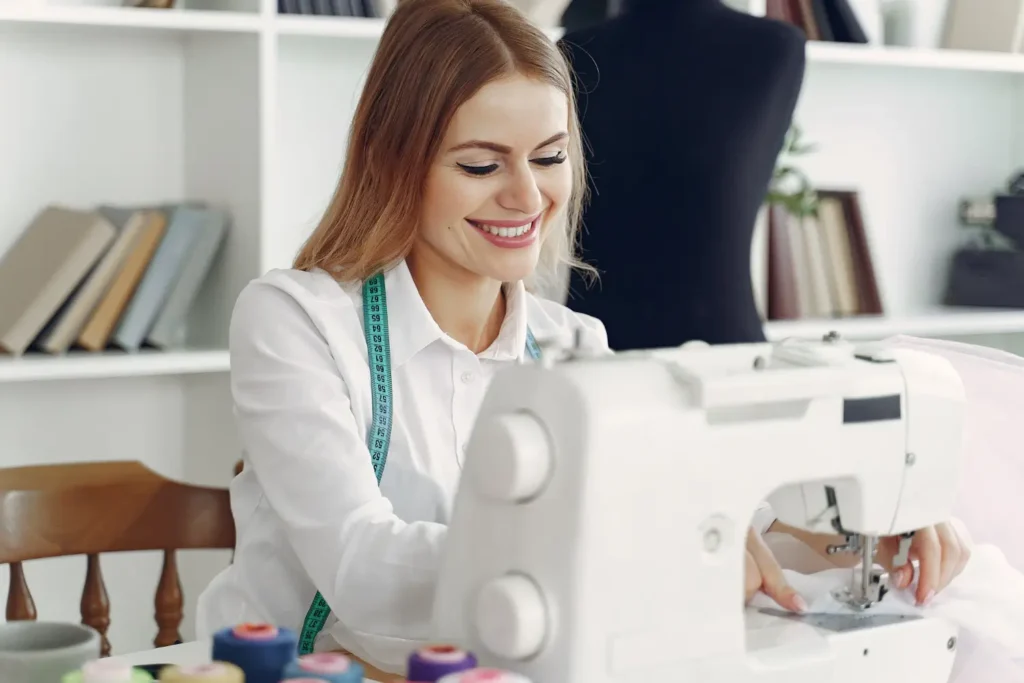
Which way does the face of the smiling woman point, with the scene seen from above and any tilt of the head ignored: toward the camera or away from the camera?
toward the camera

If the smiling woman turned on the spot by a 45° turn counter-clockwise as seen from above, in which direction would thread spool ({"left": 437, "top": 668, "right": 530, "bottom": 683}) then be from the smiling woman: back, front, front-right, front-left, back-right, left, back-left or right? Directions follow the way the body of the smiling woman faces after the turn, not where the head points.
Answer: right

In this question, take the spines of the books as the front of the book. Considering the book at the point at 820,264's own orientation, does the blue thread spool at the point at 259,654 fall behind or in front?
in front

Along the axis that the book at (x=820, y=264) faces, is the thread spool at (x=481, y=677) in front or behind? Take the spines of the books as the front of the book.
in front

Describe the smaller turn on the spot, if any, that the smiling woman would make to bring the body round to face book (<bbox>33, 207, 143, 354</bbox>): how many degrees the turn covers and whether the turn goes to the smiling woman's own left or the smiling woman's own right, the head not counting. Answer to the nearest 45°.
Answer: approximately 180°

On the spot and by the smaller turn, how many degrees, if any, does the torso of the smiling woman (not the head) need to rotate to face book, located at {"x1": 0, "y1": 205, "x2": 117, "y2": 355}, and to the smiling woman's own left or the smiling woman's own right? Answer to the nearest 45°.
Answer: approximately 180°

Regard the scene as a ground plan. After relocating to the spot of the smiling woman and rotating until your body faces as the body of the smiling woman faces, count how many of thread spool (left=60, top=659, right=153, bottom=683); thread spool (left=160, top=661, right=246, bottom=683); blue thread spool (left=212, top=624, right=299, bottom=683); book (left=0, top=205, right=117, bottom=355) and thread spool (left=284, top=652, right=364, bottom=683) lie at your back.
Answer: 1

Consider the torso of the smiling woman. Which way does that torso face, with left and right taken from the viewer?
facing the viewer and to the right of the viewer

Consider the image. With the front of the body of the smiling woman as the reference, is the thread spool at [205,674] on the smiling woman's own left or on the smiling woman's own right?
on the smiling woman's own right

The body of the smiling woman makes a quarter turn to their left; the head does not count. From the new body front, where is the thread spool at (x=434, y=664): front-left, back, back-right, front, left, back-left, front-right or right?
back-right

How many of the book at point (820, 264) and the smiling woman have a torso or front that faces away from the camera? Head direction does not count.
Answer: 0

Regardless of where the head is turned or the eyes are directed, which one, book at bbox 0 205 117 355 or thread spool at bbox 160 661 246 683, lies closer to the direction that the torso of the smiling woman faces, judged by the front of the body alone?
the thread spool
